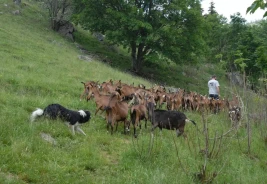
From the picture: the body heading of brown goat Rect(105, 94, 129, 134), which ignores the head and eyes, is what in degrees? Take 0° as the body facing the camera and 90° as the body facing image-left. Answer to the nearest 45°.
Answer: approximately 45°

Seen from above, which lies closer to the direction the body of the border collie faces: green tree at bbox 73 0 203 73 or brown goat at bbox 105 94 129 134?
the brown goat

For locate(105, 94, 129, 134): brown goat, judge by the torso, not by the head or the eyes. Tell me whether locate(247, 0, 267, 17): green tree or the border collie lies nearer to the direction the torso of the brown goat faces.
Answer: the border collie

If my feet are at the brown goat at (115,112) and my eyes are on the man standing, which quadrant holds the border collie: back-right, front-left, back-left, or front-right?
back-left

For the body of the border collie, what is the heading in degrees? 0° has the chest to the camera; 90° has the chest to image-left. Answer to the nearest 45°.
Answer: approximately 270°

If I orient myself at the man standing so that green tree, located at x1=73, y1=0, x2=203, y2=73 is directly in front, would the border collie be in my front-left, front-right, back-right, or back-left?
back-left

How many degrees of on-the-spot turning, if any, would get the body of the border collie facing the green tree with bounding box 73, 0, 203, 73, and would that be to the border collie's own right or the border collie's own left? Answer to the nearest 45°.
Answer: approximately 90° to the border collie's own left

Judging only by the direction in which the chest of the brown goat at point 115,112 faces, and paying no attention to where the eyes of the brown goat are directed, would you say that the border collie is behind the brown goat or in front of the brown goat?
in front

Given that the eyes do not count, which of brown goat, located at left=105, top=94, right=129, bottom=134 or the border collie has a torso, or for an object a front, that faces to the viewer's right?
the border collie

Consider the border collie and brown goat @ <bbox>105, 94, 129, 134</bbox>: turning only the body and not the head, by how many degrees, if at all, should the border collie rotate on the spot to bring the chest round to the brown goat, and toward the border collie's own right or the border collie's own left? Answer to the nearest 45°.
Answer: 0° — it already faces it

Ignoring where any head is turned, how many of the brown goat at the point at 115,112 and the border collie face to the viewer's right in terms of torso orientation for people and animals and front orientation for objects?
1

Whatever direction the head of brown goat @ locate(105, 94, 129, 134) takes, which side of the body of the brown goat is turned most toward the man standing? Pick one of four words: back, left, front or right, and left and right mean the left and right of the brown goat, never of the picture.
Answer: back

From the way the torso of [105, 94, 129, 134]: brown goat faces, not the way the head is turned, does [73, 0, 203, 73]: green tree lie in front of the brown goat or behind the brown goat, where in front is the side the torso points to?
behind

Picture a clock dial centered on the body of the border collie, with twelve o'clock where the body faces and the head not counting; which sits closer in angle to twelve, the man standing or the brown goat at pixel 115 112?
the brown goat
